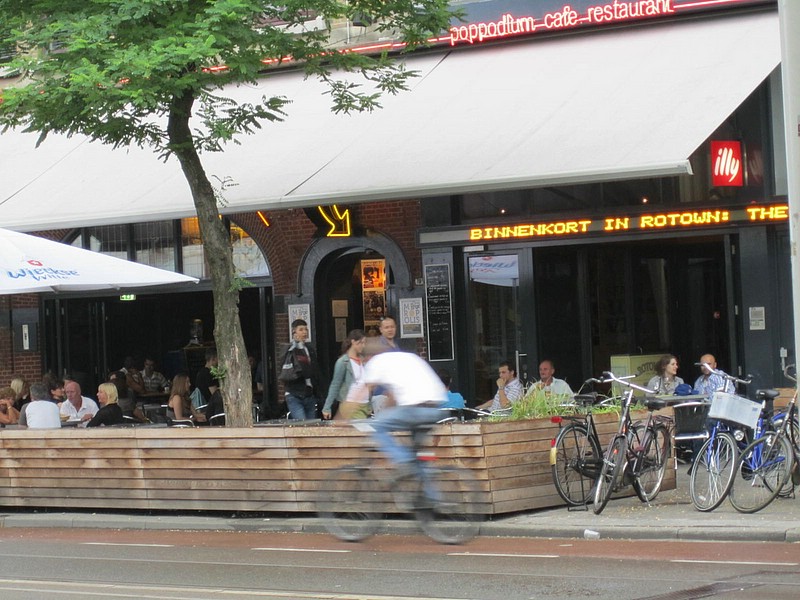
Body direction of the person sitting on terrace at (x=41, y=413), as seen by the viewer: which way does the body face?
away from the camera

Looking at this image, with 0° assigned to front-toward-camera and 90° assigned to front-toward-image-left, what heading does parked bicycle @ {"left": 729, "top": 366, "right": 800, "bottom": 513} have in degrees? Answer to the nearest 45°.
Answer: approximately 45°

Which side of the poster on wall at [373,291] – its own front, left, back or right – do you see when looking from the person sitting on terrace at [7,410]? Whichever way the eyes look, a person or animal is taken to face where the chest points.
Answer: right

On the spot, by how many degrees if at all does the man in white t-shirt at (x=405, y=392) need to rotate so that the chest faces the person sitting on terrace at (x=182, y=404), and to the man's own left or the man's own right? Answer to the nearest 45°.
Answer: approximately 45° to the man's own right

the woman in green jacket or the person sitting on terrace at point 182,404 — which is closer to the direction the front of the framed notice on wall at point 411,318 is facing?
the woman in green jacket

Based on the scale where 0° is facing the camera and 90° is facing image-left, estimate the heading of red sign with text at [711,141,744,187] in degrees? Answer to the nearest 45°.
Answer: approximately 0°

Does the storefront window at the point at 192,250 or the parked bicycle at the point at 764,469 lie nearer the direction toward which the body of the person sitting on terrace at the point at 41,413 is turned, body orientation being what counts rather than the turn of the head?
the storefront window

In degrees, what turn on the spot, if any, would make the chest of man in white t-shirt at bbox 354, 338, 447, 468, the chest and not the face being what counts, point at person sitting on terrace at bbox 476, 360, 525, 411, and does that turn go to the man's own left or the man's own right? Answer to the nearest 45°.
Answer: approximately 90° to the man's own right

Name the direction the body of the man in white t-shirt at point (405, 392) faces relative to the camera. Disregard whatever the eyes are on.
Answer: to the viewer's left
